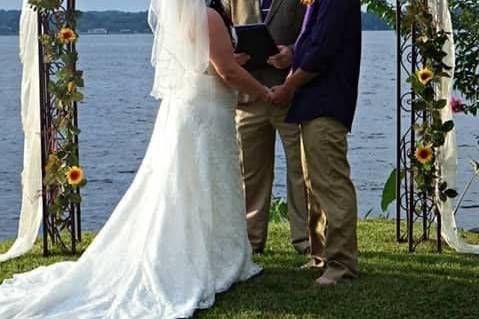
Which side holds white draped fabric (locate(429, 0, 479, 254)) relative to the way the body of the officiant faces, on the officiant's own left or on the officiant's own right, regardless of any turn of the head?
on the officiant's own left

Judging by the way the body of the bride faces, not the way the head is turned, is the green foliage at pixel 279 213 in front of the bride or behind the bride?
in front

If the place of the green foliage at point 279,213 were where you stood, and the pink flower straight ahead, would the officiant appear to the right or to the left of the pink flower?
right

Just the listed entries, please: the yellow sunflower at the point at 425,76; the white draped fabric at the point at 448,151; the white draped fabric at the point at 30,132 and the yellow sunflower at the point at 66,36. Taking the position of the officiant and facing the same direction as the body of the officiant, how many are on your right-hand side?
2

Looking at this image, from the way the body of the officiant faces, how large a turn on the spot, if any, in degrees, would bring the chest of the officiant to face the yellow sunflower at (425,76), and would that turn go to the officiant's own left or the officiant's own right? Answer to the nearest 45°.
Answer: approximately 90° to the officiant's own left

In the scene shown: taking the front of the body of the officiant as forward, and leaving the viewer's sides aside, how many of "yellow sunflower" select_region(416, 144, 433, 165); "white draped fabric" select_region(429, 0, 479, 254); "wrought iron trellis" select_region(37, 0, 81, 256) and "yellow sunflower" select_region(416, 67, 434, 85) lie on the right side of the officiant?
1

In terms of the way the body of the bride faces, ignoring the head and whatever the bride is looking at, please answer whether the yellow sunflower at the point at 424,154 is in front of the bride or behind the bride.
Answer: in front

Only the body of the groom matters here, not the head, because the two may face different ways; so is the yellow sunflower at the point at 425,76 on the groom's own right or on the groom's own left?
on the groom's own right

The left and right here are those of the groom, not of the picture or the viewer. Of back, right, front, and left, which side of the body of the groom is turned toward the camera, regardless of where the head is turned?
left

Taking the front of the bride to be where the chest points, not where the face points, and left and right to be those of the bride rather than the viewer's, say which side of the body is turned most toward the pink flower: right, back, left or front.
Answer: front

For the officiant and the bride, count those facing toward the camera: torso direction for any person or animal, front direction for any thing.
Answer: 1

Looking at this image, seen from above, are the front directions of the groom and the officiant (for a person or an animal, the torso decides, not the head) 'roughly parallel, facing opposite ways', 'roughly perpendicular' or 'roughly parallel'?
roughly perpendicular

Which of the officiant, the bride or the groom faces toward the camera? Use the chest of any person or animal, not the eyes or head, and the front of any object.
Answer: the officiant
